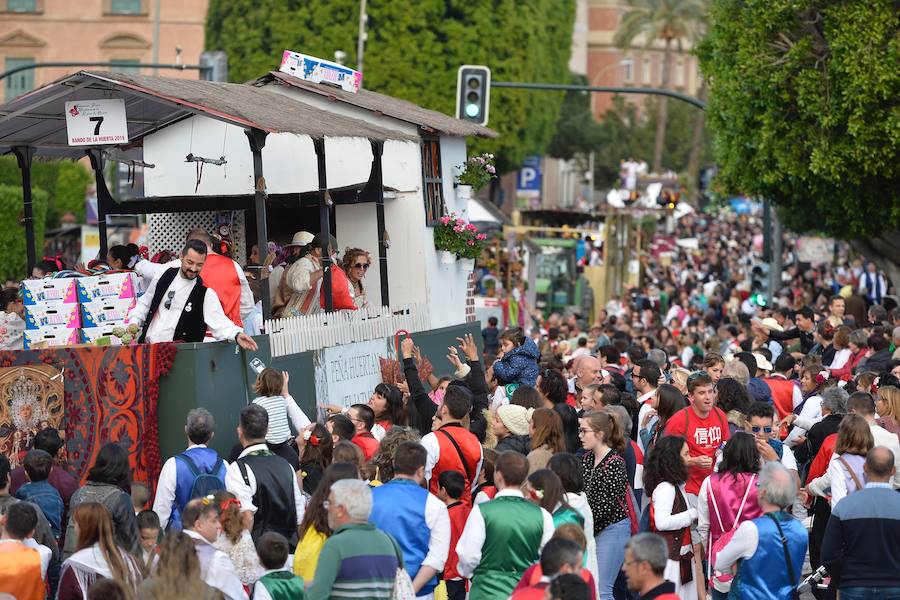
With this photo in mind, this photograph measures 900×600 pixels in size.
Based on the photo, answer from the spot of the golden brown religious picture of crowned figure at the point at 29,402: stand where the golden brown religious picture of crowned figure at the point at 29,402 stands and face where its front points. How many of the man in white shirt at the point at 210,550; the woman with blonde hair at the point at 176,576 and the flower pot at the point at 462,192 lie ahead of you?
2

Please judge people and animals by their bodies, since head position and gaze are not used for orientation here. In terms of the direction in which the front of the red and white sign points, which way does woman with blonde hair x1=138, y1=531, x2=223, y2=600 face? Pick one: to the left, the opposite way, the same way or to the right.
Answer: the opposite way

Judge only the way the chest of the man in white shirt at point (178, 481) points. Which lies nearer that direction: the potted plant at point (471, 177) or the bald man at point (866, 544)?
the potted plant

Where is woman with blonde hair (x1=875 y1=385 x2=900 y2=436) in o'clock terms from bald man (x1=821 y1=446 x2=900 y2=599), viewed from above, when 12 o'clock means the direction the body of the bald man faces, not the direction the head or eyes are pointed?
The woman with blonde hair is roughly at 12 o'clock from the bald man.

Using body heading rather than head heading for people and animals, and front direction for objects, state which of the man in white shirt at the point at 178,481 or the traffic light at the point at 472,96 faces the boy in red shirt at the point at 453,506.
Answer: the traffic light

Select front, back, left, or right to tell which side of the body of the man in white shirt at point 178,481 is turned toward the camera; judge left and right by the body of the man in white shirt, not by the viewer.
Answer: back

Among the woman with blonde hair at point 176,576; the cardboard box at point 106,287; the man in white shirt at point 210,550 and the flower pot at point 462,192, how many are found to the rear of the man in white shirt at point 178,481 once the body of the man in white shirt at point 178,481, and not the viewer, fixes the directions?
2
